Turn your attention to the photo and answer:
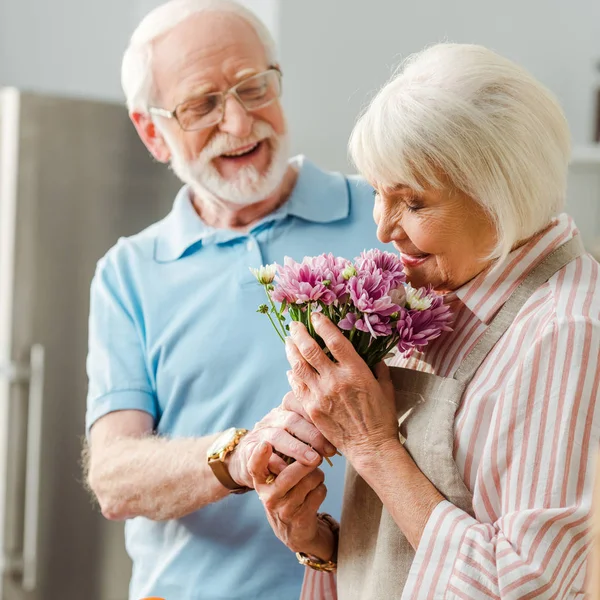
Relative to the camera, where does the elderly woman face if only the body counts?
to the viewer's left

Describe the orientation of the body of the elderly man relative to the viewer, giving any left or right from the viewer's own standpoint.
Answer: facing the viewer and to the right of the viewer

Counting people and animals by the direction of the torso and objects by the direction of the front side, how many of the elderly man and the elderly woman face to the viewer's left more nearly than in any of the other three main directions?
1

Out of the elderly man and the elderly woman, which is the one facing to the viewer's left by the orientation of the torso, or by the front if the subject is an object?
the elderly woman

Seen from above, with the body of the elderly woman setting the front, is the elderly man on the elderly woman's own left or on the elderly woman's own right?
on the elderly woman's own right
